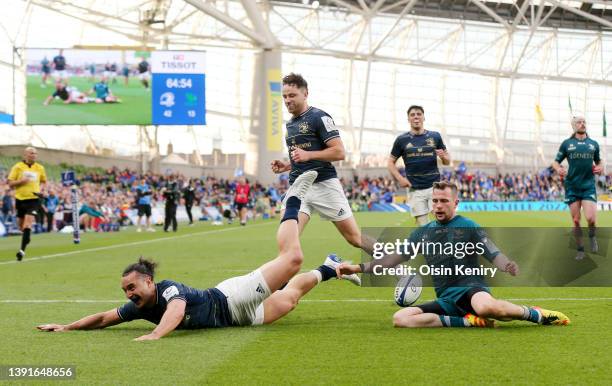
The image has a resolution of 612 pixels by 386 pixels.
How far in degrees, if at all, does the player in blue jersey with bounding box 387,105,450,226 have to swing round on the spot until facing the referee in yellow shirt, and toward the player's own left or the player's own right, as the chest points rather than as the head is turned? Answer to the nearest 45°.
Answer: approximately 90° to the player's own right

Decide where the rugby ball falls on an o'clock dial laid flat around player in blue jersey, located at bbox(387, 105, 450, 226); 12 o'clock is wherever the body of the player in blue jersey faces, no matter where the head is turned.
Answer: The rugby ball is roughly at 12 o'clock from the player in blue jersey.

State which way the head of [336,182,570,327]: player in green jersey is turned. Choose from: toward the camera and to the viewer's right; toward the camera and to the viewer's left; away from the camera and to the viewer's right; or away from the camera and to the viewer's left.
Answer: toward the camera and to the viewer's left

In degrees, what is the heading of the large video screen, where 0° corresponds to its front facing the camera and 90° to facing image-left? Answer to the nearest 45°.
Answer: approximately 0°

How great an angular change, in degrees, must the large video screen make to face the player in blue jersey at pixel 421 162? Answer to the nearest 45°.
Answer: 0° — it already faces them

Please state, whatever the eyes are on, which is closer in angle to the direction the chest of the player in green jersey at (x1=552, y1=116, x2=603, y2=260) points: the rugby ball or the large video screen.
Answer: the rugby ball

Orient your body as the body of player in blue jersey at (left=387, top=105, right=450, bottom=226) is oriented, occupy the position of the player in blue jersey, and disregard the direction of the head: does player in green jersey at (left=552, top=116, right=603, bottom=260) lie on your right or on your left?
on your left

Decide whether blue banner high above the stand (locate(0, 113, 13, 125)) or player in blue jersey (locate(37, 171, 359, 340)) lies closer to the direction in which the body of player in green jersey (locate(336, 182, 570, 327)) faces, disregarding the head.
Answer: the player in blue jersey

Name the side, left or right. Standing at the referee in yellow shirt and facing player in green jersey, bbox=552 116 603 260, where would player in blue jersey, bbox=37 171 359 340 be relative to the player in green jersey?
right

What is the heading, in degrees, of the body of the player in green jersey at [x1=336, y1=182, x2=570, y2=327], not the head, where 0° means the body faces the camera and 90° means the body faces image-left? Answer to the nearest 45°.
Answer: approximately 0°
